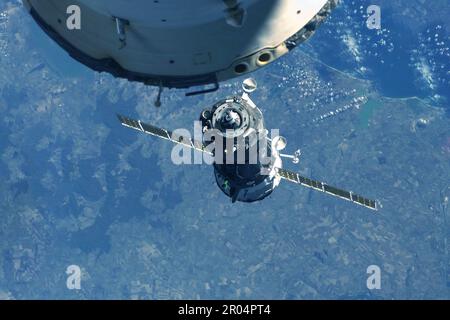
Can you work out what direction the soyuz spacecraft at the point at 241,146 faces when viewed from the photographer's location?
facing the viewer

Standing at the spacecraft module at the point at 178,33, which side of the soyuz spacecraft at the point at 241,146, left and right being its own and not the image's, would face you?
front
